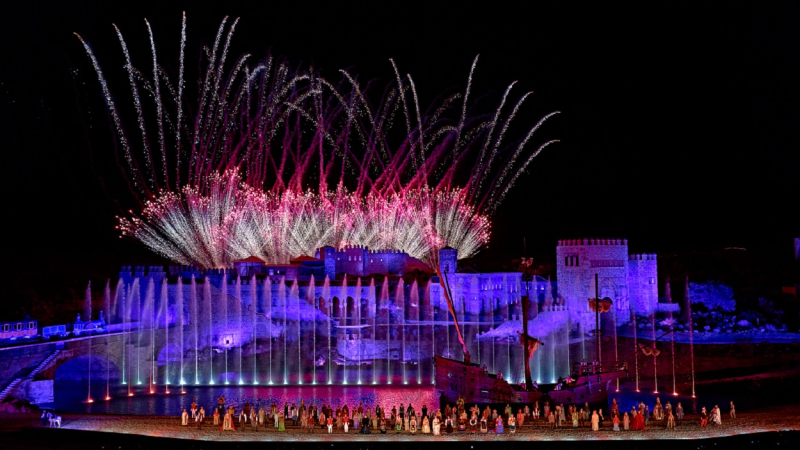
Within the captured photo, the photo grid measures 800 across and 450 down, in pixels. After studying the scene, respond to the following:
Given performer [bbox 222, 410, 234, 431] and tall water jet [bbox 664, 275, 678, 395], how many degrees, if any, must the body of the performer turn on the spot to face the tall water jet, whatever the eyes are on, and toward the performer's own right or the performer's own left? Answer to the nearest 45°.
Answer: approximately 135° to the performer's own left

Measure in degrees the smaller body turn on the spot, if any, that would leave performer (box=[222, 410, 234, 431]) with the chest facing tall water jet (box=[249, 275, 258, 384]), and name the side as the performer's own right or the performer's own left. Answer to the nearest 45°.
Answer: approximately 180°

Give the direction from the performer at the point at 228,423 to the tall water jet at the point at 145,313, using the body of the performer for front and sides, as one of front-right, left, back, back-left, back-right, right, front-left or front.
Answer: back

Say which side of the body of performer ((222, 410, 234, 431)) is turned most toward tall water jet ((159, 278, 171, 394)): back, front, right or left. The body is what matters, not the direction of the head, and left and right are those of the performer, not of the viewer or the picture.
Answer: back

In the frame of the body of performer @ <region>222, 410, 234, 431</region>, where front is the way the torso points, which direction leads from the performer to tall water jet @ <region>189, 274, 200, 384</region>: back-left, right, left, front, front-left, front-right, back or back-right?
back

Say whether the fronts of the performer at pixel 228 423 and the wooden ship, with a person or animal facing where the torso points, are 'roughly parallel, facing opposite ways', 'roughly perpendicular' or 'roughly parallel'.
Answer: roughly perpendicular
